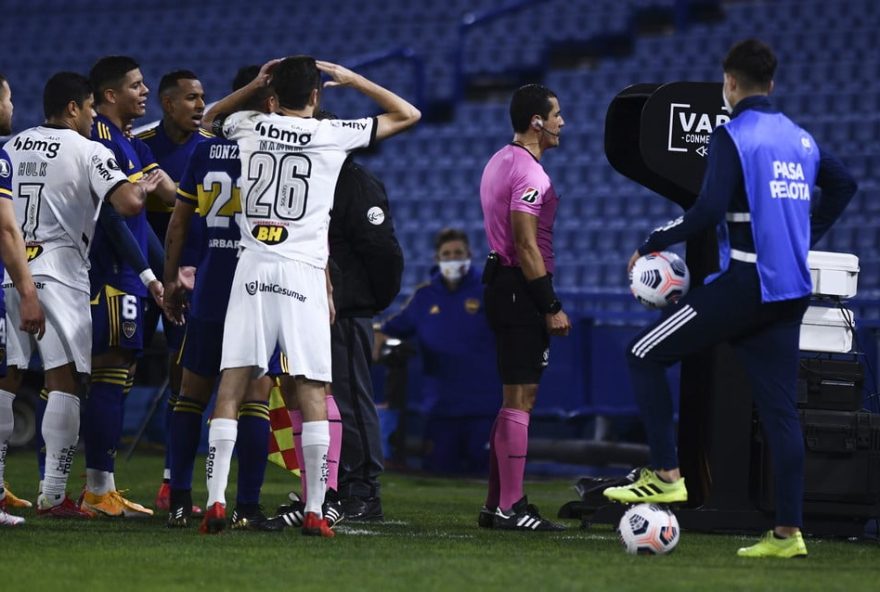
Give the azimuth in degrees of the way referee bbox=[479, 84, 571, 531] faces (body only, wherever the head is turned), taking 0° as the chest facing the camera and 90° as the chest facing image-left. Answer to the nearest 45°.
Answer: approximately 270°

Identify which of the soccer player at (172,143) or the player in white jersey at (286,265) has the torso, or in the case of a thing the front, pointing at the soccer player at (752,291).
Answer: the soccer player at (172,143)

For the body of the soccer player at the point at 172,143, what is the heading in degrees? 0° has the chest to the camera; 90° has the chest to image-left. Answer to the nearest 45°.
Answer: approximately 315°

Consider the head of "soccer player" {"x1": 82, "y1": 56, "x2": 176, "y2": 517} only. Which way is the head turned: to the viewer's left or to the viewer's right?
to the viewer's right

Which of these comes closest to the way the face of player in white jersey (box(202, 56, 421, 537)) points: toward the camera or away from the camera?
away from the camera

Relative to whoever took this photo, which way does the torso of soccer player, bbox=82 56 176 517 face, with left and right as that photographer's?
facing to the right of the viewer

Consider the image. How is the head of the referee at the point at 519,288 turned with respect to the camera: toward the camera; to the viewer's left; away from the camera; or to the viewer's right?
to the viewer's right

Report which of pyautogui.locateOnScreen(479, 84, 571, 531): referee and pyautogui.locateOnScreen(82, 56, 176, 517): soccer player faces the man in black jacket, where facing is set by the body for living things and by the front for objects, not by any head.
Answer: the soccer player

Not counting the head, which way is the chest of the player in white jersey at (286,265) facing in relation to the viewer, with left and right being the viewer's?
facing away from the viewer

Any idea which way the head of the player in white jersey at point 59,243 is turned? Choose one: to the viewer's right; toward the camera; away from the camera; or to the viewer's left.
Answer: to the viewer's right
